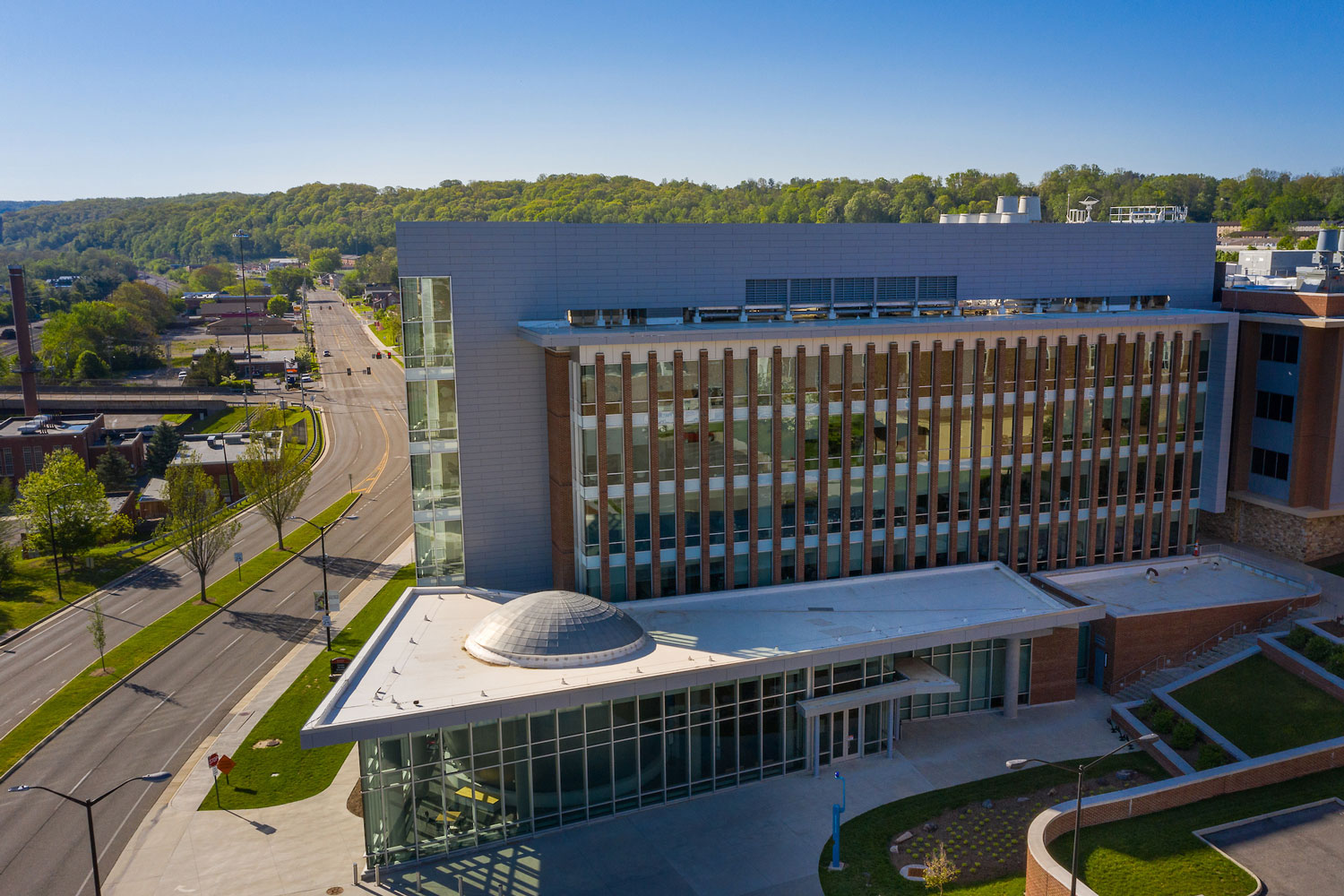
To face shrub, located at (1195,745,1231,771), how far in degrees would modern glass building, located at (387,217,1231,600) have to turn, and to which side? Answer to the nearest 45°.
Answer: approximately 90° to its left

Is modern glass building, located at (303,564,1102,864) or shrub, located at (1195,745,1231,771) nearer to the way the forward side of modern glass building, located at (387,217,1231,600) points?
the modern glass building

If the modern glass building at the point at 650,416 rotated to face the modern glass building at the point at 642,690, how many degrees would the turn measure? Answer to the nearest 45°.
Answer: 0° — it already faces it

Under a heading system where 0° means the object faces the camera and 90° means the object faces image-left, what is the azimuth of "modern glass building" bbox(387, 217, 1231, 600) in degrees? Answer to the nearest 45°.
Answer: approximately 0°

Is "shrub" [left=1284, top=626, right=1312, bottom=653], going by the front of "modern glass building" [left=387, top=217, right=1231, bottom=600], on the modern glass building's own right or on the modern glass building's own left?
on the modern glass building's own left

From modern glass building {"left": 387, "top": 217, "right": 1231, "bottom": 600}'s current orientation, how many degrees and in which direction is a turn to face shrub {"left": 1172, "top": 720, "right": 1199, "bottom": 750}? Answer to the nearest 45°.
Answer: approximately 90° to its left

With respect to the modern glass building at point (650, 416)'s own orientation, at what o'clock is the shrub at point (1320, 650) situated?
The shrub is roughly at 9 o'clock from the modern glass building.
